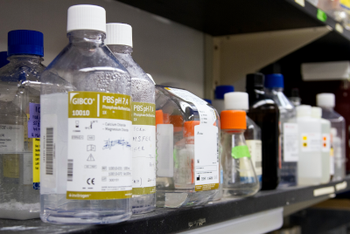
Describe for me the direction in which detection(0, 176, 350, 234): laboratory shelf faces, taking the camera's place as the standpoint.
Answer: facing the viewer and to the right of the viewer

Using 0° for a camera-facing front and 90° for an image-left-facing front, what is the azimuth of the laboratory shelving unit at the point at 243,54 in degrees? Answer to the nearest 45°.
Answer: approximately 315°
